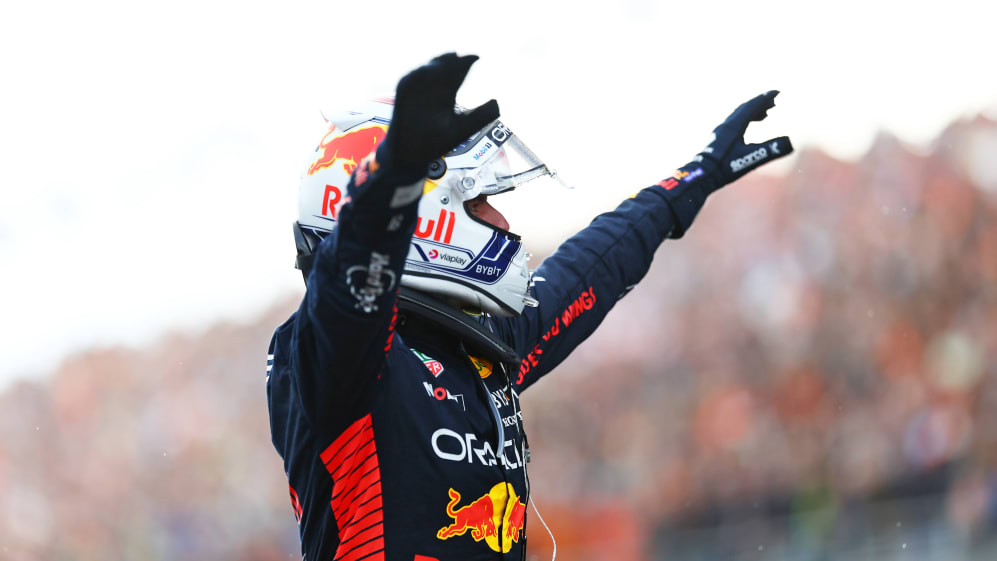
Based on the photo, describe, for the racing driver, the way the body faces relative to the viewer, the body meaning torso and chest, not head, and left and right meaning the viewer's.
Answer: facing the viewer and to the right of the viewer

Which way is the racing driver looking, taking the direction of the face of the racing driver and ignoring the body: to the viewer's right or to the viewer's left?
to the viewer's right
